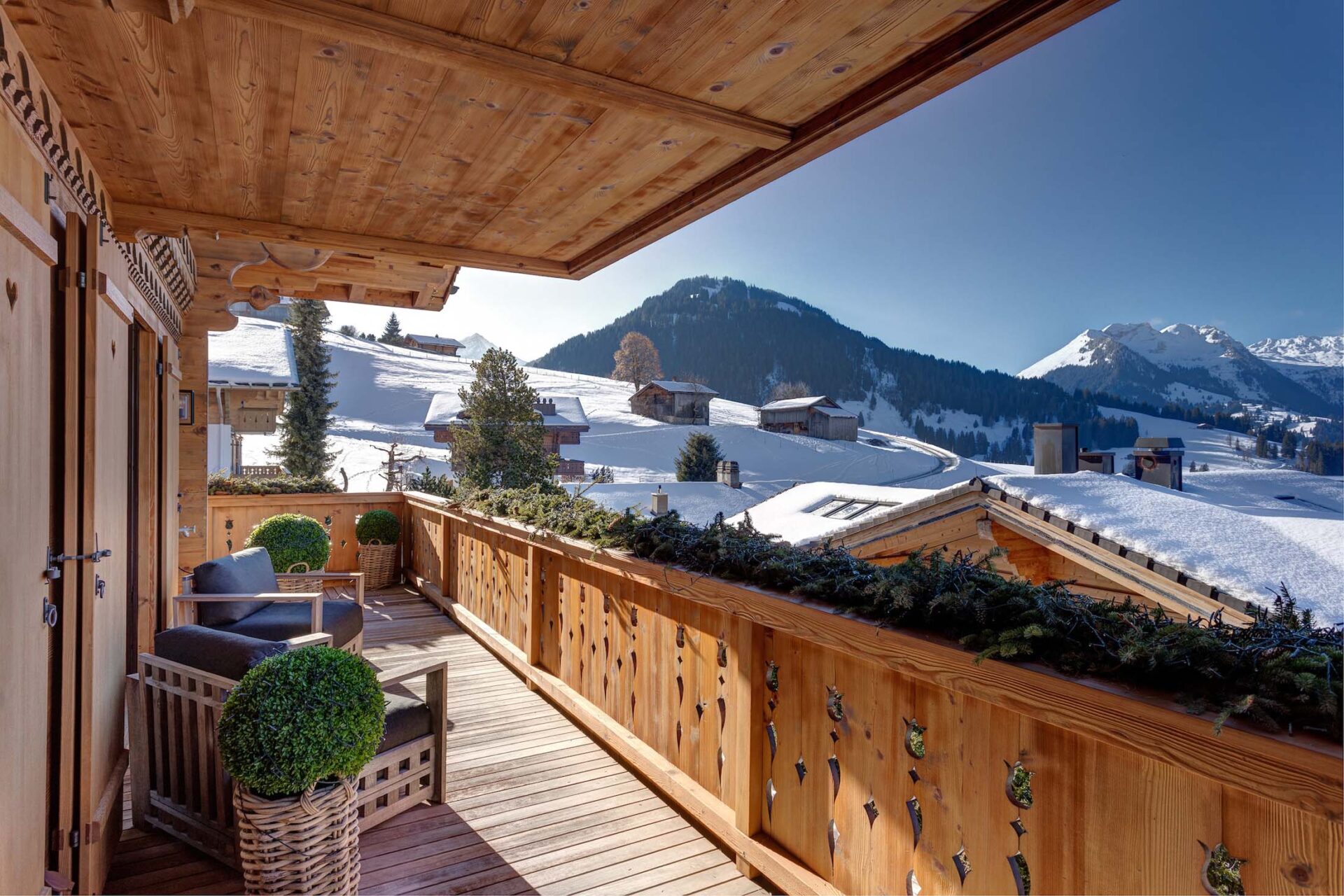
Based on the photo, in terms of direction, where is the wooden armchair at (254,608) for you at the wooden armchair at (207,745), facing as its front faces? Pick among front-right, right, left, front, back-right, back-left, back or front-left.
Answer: front-left

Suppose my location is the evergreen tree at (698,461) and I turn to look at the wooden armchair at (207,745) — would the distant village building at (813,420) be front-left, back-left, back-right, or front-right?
back-left

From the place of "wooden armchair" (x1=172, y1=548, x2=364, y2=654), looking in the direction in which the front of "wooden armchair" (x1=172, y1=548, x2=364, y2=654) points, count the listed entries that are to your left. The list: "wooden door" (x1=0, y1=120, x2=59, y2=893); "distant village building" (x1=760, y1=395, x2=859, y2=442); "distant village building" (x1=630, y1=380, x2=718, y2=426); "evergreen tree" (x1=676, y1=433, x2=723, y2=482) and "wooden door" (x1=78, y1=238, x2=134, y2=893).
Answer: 3

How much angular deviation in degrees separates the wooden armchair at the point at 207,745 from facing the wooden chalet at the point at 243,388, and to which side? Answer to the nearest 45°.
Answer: approximately 45° to its left

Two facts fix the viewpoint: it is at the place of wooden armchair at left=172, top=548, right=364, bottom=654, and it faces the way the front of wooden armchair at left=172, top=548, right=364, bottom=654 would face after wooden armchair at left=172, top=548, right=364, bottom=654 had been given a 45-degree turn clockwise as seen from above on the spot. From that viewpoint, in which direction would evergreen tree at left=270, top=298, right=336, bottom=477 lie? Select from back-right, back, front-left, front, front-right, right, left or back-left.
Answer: back

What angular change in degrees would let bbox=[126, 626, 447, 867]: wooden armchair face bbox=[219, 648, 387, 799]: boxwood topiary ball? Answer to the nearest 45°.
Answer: approximately 135° to its right

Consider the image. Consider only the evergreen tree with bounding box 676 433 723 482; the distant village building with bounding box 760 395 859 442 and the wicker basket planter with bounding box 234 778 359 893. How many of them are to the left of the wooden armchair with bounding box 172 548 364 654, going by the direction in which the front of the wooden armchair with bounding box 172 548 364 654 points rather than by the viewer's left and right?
2

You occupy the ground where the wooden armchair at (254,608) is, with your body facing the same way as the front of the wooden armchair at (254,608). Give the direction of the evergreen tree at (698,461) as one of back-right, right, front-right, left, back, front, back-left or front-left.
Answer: left

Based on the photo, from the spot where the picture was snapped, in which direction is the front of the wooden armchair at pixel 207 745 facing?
facing away from the viewer and to the right of the viewer

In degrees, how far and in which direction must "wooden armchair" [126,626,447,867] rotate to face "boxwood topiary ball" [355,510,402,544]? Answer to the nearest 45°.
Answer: approximately 45° to its left

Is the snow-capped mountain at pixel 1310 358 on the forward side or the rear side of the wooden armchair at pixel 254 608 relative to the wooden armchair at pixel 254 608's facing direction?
on the forward side
